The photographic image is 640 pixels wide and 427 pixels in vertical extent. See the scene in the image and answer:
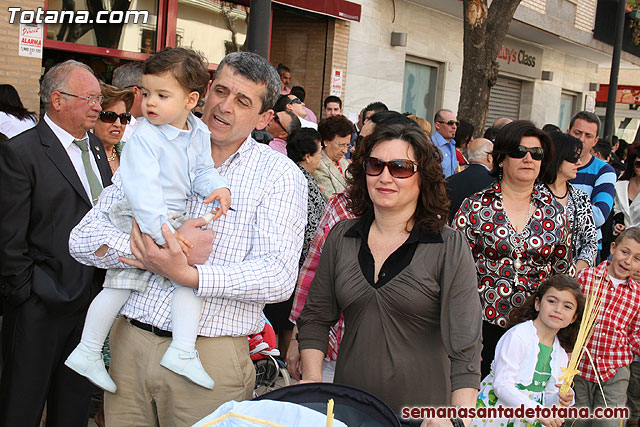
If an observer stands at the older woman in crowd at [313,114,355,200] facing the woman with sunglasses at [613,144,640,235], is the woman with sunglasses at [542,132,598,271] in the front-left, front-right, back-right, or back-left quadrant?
front-right

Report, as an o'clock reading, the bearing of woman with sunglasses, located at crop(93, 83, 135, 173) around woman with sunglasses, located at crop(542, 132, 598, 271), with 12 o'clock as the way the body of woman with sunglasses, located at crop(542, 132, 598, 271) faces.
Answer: woman with sunglasses, located at crop(93, 83, 135, 173) is roughly at 4 o'clock from woman with sunglasses, located at crop(542, 132, 598, 271).

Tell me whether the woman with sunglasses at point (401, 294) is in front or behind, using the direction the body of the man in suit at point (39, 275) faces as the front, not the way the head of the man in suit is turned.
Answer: in front

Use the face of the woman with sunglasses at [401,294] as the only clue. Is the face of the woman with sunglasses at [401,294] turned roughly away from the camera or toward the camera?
toward the camera

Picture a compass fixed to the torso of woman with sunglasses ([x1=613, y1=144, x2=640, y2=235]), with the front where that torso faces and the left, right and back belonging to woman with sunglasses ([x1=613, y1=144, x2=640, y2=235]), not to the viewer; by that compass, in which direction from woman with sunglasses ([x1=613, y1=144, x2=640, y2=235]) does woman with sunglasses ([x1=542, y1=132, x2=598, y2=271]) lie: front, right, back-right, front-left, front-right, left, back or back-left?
front

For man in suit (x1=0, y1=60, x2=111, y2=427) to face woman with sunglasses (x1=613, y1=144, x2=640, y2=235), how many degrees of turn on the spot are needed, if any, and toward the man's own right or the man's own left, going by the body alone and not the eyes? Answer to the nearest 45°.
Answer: approximately 45° to the man's own left

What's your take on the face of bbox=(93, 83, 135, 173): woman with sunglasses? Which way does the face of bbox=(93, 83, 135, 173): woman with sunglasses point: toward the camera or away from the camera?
toward the camera

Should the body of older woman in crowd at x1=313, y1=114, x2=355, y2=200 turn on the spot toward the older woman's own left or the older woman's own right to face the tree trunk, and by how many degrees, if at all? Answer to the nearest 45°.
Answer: approximately 90° to the older woman's own left

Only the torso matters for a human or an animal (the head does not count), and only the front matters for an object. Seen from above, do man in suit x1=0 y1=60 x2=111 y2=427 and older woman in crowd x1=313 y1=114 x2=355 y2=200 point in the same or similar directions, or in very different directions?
same or similar directions

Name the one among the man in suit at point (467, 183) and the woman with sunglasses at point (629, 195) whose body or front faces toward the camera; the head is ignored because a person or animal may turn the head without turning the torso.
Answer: the woman with sunglasses

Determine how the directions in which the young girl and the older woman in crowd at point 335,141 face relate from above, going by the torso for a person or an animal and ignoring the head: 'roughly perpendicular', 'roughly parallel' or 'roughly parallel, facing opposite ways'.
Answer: roughly parallel

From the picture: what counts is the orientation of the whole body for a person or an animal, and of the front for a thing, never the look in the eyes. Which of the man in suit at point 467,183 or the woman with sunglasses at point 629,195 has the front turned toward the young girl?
the woman with sunglasses

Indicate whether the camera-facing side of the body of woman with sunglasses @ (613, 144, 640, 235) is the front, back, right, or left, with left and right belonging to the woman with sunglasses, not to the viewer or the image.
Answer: front

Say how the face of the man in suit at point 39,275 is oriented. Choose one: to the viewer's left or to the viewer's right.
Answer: to the viewer's right
